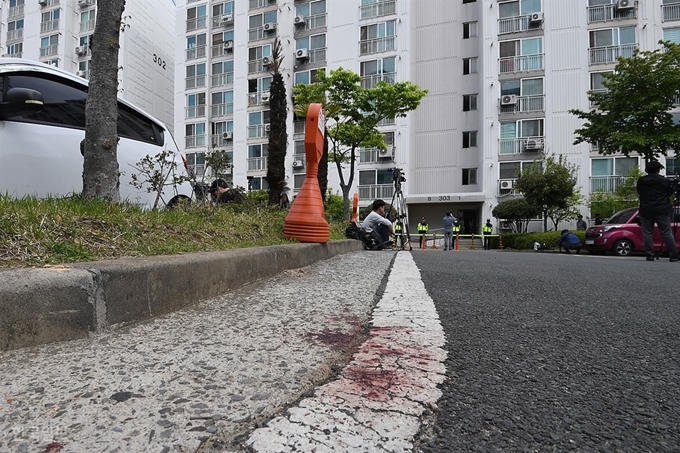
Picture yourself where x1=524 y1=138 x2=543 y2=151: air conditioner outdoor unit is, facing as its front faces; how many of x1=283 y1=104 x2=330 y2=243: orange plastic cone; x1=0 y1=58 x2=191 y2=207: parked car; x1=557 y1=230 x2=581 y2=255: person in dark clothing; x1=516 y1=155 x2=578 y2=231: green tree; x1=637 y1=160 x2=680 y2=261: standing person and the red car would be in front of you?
6

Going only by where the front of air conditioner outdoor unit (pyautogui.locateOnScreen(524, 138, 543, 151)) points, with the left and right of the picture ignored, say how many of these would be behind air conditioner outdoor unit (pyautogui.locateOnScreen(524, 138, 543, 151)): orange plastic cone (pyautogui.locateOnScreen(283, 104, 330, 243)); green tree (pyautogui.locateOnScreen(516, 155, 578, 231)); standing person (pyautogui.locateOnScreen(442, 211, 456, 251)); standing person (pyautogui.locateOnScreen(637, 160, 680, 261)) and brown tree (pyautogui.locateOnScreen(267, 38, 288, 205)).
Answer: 0

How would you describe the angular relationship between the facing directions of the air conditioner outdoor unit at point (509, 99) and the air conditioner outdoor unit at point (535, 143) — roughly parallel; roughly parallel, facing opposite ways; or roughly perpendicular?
roughly parallel

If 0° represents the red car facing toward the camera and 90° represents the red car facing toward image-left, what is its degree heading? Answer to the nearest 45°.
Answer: approximately 45°

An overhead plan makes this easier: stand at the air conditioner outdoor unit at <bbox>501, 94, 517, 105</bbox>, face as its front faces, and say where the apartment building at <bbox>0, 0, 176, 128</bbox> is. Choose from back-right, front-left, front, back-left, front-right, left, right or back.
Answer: right

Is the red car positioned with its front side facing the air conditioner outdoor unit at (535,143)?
no

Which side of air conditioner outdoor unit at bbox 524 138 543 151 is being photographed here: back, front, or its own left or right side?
front

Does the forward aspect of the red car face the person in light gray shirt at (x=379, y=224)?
yes

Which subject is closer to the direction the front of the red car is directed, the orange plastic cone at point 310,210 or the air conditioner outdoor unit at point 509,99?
the orange plastic cone

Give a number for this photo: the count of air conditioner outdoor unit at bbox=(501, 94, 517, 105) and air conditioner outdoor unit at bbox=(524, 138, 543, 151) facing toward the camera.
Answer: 2

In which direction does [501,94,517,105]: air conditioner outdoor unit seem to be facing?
toward the camera

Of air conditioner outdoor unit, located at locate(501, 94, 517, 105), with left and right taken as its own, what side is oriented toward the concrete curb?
front
